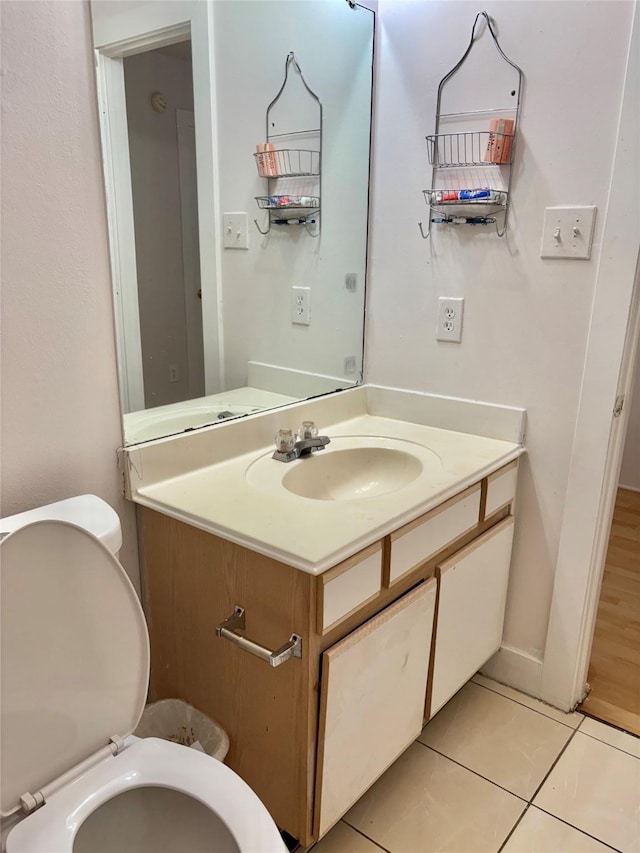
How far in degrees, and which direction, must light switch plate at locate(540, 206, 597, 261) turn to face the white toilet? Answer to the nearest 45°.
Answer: approximately 45° to its right

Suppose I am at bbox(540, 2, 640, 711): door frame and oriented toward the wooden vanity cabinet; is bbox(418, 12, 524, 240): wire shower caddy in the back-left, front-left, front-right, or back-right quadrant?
front-right

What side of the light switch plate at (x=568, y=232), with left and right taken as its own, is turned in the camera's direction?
front

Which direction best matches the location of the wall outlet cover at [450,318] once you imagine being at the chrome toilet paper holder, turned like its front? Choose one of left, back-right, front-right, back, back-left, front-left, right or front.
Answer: back

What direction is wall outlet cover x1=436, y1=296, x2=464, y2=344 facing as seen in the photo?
toward the camera

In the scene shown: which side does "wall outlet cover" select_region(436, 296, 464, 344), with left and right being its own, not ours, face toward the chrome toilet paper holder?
front

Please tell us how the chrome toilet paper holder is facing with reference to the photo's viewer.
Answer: facing the viewer and to the left of the viewer

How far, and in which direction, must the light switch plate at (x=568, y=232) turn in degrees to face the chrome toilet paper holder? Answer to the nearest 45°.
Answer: approximately 45° to its right

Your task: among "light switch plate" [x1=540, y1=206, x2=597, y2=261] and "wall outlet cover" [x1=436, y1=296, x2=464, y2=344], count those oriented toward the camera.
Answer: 2
